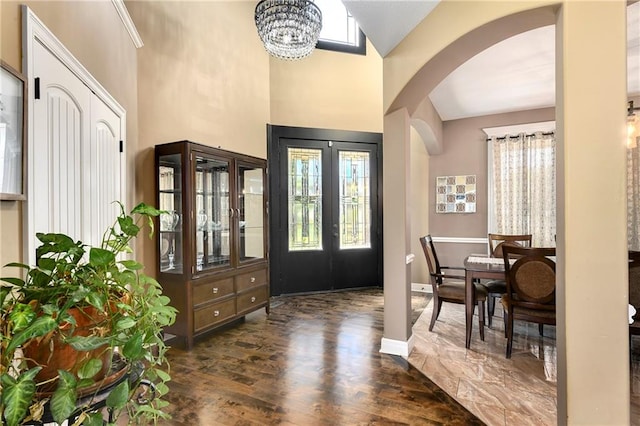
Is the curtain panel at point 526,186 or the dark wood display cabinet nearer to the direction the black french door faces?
the dark wood display cabinet

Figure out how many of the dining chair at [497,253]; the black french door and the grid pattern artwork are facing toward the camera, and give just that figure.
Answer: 3

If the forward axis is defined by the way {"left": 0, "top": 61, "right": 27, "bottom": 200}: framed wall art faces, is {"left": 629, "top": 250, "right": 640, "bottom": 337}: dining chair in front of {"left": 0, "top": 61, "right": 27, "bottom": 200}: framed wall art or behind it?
in front

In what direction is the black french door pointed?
toward the camera

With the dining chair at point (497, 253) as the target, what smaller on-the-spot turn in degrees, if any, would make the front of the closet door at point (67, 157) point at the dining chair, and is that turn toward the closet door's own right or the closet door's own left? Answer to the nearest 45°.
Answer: approximately 45° to the closet door's own left

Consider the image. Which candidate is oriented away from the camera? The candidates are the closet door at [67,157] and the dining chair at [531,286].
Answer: the dining chair

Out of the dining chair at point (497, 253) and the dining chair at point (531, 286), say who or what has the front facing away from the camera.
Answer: the dining chair at point (531, 286)

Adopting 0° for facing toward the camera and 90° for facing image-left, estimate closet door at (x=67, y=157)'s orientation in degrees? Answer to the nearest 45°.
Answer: approximately 315°

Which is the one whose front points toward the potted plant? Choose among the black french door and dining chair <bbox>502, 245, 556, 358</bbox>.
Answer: the black french door

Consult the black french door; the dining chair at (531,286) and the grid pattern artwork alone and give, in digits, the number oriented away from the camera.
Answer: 1

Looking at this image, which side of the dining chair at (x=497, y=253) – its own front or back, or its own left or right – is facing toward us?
front

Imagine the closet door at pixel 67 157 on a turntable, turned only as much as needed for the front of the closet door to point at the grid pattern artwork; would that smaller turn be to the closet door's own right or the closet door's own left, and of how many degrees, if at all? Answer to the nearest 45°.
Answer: approximately 45° to the closet door's own left

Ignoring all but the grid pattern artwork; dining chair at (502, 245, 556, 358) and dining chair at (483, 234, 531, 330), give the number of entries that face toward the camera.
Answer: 2

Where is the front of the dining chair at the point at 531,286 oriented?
away from the camera

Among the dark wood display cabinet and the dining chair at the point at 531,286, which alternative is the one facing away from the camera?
the dining chair
